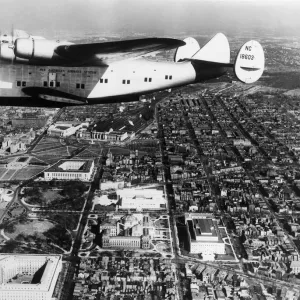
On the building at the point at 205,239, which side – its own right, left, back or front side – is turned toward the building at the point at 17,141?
right

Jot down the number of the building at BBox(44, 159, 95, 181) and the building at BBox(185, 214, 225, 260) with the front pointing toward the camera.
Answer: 2

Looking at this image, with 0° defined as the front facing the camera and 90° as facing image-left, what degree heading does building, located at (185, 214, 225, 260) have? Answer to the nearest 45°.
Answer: approximately 0°

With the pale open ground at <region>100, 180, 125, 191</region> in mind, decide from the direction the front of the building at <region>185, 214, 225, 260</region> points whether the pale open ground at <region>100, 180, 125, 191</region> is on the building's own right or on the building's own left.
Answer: on the building's own right

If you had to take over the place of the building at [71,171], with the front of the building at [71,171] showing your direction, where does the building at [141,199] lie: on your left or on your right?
on your left
